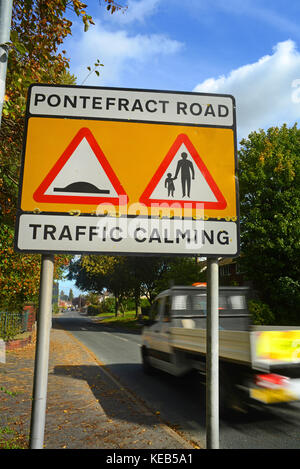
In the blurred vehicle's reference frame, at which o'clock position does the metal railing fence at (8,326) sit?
The metal railing fence is roughly at 12 o'clock from the blurred vehicle.

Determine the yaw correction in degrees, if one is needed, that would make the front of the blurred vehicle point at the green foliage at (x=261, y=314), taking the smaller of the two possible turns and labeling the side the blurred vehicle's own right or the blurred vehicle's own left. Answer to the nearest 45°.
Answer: approximately 45° to the blurred vehicle's own right

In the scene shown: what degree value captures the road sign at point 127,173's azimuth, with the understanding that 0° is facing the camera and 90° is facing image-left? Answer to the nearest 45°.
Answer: approximately 0°

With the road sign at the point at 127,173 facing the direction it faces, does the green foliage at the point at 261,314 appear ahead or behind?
behind

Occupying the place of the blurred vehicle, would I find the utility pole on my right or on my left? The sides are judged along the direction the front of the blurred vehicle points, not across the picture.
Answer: on my left

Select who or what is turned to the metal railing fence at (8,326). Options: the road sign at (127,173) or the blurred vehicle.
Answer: the blurred vehicle

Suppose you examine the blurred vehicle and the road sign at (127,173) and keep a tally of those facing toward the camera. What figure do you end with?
1

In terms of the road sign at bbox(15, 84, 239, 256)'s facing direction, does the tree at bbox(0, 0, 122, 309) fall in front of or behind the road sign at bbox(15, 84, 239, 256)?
behind

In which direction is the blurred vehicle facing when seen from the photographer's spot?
facing away from the viewer and to the left of the viewer
